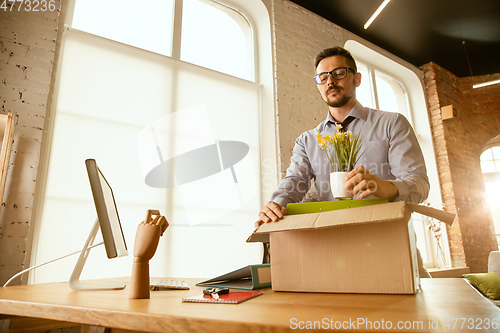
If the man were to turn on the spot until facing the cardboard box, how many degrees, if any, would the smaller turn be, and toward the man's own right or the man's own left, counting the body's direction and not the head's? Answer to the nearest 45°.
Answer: approximately 45° to the man's own left

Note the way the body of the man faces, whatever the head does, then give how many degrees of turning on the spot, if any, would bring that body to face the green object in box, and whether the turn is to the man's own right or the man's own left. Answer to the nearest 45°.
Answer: approximately 45° to the man's own left

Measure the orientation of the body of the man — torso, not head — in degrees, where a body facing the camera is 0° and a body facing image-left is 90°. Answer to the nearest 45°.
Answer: approximately 45°

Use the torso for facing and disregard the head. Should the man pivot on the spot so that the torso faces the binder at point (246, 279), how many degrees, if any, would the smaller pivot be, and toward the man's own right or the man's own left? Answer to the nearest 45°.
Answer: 0° — they already face it
